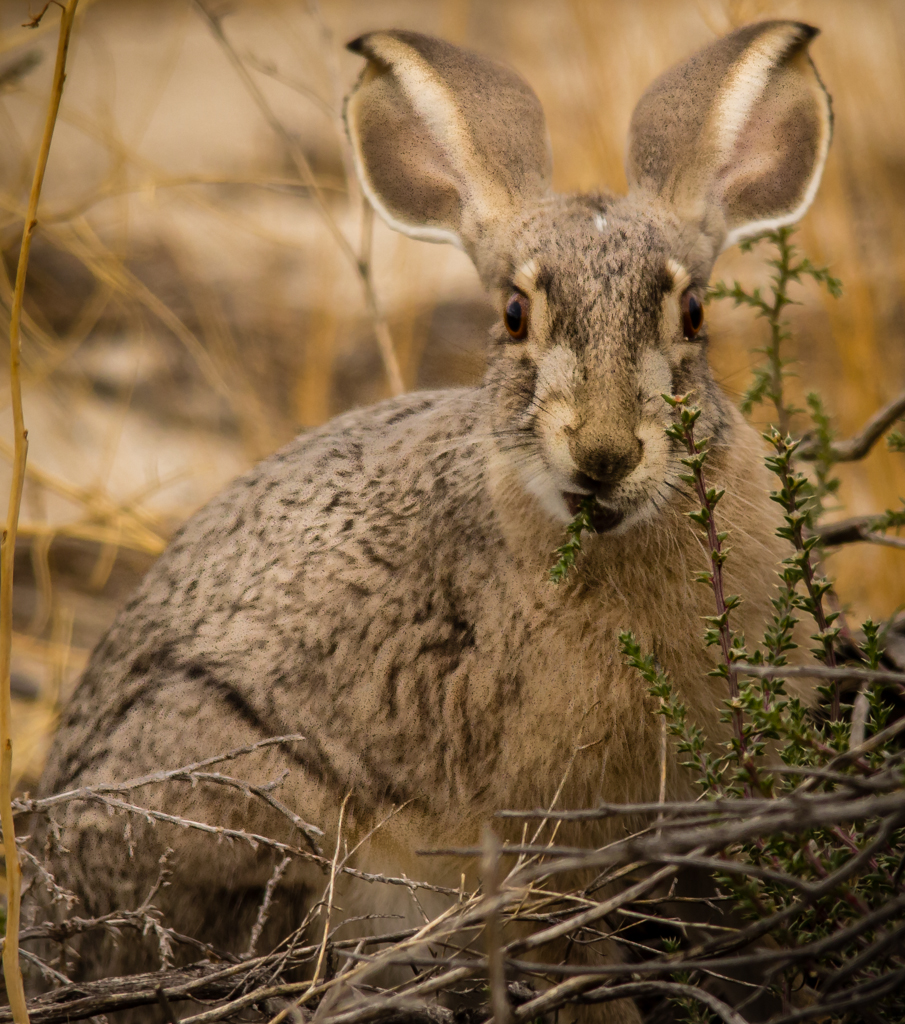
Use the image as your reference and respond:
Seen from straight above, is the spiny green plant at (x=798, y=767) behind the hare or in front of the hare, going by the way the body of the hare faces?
in front

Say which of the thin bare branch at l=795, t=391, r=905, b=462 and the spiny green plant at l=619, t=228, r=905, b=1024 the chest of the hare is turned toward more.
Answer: the spiny green plant

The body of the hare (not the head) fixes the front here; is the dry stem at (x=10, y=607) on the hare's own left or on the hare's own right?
on the hare's own right

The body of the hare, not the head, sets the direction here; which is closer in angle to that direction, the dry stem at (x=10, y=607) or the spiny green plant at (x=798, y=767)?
the spiny green plant

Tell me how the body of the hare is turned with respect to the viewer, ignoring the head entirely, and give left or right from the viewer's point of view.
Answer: facing the viewer and to the right of the viewer
